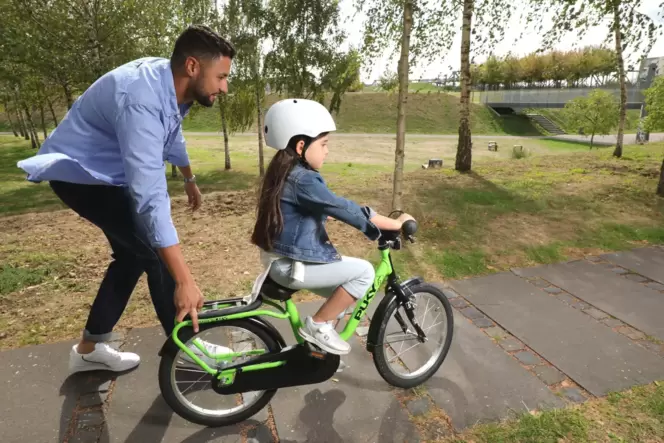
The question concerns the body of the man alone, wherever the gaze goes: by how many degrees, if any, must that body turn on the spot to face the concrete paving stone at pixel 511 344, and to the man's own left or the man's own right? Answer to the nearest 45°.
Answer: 0° — they already face it

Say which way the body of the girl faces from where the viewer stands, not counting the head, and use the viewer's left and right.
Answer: facing to the right of the viewer

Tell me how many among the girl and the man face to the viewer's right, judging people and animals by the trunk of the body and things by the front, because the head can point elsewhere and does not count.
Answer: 2

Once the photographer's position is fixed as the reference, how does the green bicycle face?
facing to the right of the viewer

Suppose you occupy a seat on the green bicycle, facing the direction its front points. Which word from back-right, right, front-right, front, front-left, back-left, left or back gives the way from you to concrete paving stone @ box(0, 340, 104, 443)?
back

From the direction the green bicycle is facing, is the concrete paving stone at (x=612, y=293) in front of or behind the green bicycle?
in front

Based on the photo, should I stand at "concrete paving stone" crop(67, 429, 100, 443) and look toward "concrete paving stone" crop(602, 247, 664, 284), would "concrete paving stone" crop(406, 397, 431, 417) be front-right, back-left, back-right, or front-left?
front-right

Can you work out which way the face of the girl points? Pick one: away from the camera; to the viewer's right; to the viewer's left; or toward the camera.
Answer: to the viewer's right

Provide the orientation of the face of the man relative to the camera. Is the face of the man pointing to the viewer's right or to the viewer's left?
to the viewer's right

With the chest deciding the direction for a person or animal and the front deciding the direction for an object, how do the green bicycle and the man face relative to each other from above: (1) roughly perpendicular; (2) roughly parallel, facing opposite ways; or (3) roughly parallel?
roughly parallel

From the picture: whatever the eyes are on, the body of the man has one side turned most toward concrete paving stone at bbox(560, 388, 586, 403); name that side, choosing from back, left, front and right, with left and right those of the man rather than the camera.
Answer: front

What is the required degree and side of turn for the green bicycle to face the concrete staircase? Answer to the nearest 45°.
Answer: approximately 45° to its left

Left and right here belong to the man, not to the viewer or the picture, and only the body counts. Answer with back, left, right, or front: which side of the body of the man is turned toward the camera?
right
